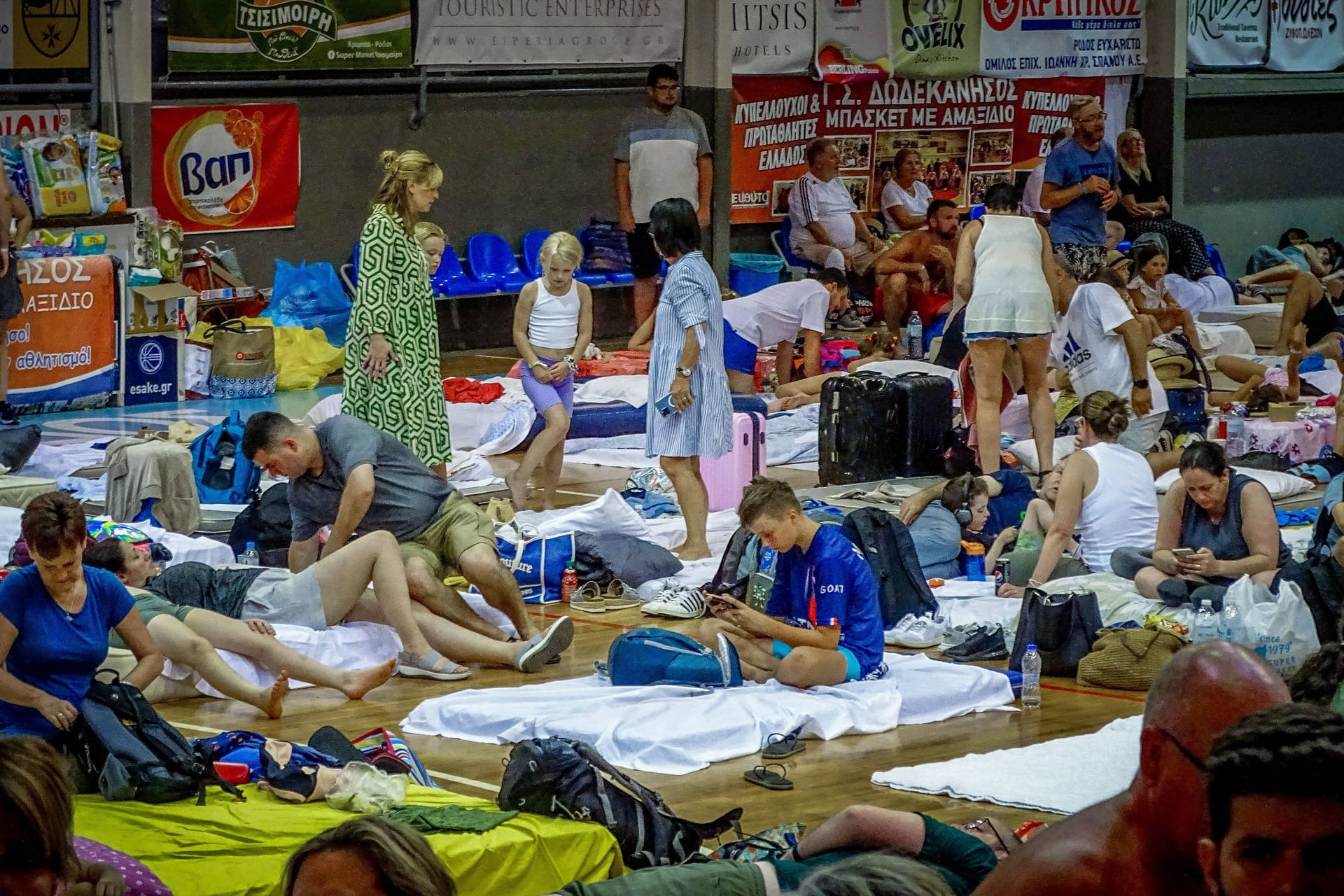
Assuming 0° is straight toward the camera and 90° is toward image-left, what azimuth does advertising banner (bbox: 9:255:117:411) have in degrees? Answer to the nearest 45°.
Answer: approximately 0°

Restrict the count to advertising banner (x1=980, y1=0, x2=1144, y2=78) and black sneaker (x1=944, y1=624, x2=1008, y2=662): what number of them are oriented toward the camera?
1

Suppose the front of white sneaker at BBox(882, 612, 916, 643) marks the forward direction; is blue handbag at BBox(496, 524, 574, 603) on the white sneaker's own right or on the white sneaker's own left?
on the white sneaker's own right

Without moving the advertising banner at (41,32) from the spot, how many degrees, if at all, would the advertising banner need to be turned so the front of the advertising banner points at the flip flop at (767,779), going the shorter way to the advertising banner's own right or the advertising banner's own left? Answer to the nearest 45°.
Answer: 0° — it already faces it

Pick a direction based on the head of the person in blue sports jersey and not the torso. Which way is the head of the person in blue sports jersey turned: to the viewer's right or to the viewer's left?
to the viewer's left

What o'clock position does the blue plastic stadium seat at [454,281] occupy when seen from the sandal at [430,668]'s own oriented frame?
The blue plastic stadium seat is roughly at 9 o'clock from the sandal.

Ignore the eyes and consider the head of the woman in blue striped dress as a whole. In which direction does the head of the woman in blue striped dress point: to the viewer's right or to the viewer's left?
to the viewer's left

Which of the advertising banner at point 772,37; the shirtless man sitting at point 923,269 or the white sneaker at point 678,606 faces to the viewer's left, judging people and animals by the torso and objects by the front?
the white sneaker

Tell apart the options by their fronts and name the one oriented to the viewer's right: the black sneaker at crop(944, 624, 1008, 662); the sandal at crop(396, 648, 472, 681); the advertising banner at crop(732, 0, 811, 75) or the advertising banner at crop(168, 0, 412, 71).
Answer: the sandal

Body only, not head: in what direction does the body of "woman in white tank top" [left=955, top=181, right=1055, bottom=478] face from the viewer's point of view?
away from the camera

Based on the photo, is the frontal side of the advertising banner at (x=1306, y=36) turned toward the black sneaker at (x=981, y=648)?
yes

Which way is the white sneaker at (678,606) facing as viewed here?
to the viewer's left
